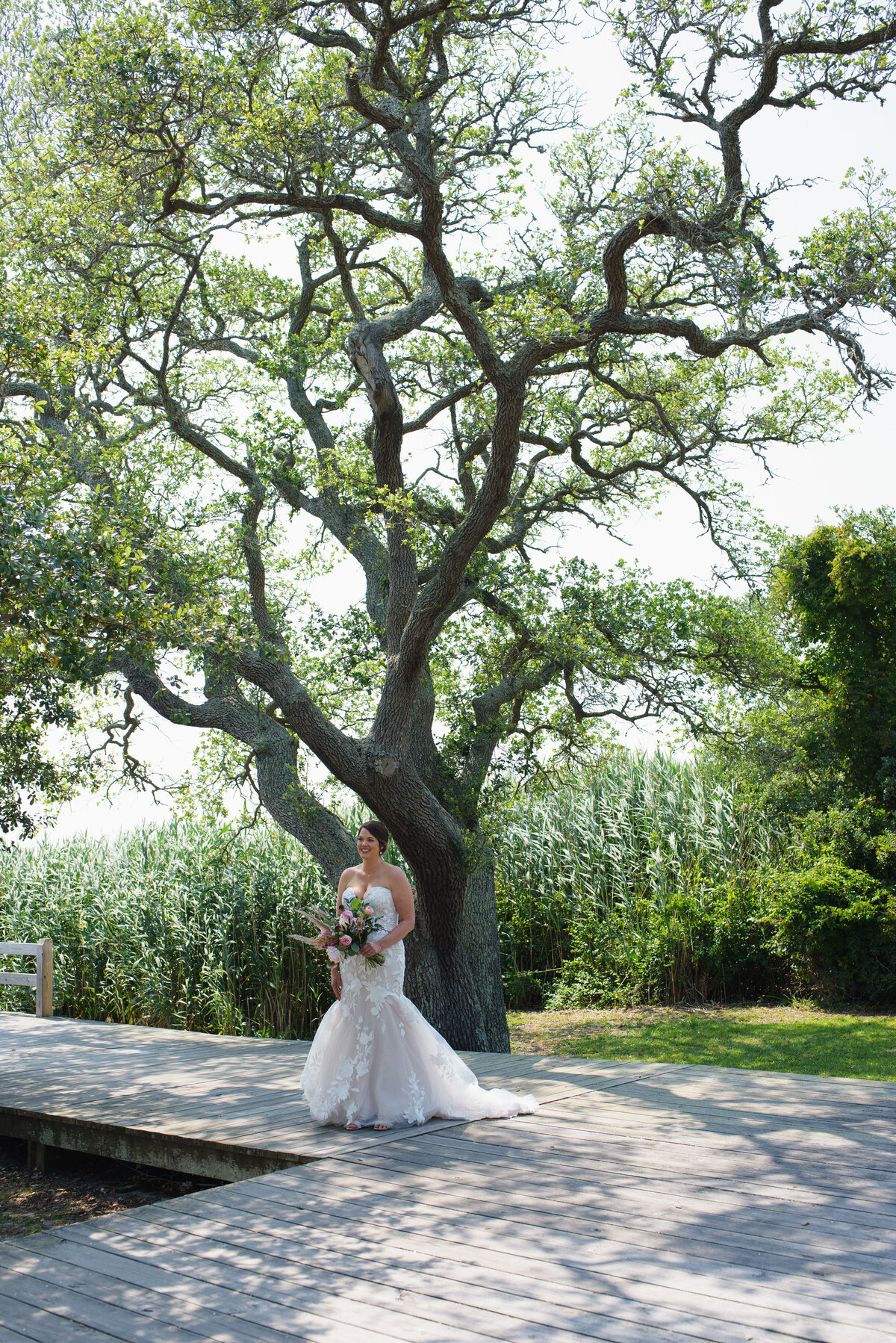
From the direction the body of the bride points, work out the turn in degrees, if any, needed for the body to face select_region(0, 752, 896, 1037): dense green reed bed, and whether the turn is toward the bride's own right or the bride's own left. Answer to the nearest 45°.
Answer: approximately 135° to the bride's own right

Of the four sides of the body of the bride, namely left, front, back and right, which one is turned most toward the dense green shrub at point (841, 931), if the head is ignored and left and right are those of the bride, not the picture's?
back

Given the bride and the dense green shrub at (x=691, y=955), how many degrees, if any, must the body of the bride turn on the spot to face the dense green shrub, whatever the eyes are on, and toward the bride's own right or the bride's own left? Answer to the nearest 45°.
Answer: approximately 180°

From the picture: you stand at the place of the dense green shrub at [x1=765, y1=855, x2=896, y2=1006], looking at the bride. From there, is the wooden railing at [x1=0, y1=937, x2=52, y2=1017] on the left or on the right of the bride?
right

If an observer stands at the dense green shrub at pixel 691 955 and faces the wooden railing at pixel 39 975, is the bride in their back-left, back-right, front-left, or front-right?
front-left

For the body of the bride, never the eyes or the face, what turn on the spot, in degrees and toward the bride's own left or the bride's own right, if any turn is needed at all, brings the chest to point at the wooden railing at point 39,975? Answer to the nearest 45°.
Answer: approximately 90° to the bride's own right

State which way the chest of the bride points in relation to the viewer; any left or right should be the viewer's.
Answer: facing the viewer and to the left of the viewer

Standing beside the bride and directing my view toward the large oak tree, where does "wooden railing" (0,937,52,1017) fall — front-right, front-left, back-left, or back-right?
front-left

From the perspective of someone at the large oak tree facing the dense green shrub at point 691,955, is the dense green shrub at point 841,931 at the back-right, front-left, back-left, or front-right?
front-right
